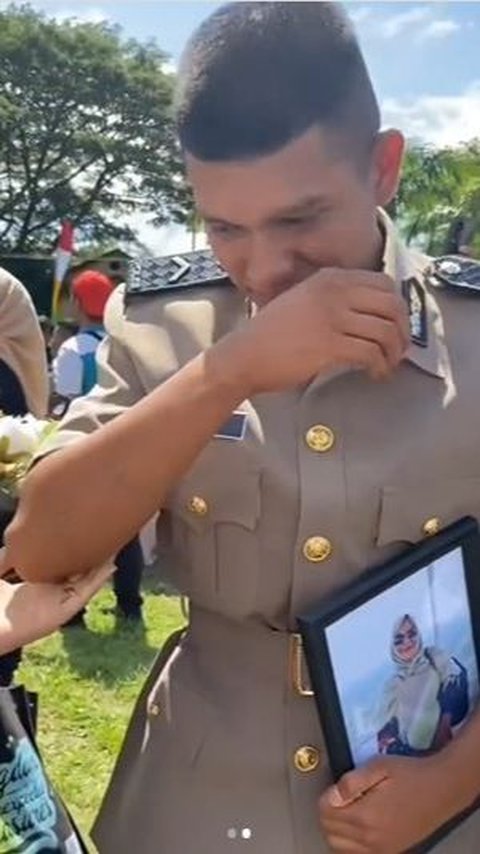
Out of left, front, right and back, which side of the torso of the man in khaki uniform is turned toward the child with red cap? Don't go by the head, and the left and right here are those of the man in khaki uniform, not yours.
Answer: back

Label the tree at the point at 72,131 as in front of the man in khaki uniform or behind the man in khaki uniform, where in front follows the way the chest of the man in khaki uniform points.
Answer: behind

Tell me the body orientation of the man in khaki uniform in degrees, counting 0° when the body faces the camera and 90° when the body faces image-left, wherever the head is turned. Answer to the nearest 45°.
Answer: approximately 0°

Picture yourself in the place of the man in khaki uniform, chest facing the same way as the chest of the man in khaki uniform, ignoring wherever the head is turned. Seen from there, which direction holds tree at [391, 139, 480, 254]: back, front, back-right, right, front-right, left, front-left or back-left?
back

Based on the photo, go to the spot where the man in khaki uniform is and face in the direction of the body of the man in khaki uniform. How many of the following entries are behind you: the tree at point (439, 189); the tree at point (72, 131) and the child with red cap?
3
